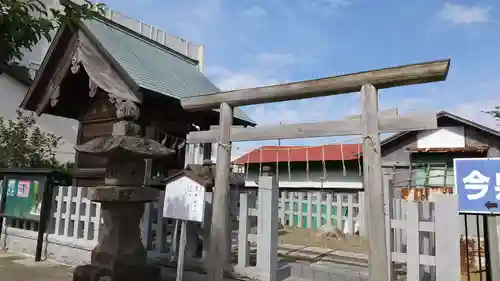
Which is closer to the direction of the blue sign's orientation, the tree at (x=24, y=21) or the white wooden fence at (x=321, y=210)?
the tree

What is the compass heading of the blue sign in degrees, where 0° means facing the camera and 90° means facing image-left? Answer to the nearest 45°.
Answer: approximately 0°

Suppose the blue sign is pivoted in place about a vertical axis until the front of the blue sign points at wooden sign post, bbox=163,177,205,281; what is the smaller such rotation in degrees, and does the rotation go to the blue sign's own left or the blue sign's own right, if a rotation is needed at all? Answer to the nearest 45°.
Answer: approximately 90° to the blue sign's own right

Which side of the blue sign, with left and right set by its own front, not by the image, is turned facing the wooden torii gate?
right

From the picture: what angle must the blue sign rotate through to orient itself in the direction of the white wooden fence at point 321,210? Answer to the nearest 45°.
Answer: approximately 135° to its right

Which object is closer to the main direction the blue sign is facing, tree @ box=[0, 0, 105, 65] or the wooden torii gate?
the tree

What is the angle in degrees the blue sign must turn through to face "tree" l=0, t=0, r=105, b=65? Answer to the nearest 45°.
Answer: approximately 45° to its right

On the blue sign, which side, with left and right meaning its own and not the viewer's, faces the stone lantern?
right

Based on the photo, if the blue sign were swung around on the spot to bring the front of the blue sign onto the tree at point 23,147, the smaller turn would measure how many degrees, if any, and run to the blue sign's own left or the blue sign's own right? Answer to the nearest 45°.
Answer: approximately 90° to the blue sign's own right
